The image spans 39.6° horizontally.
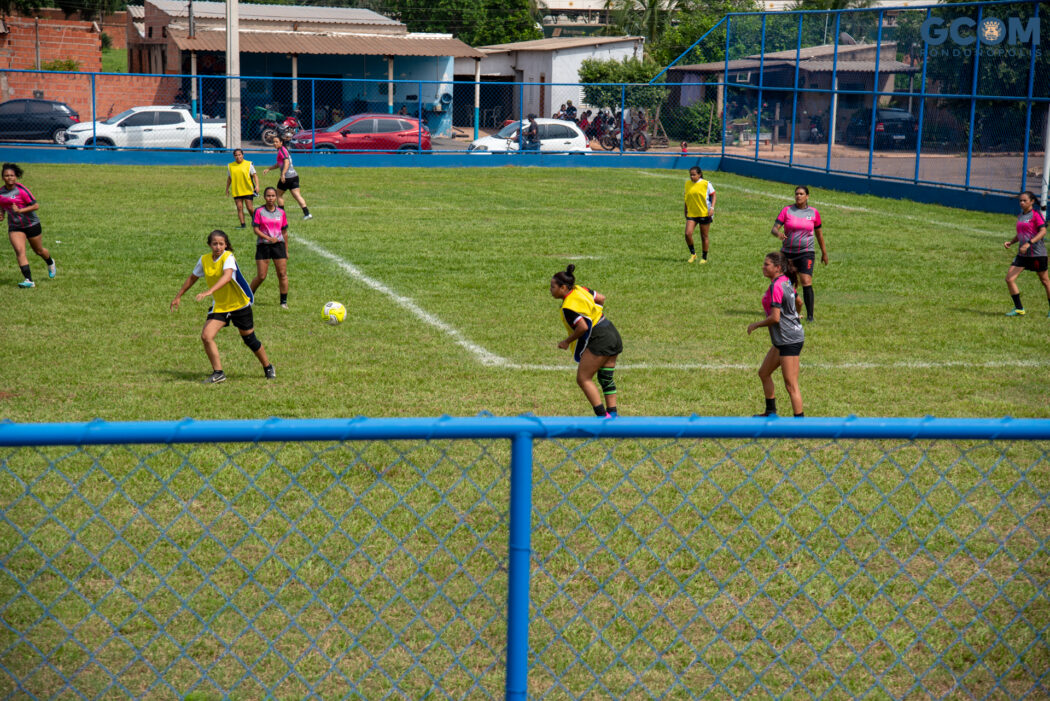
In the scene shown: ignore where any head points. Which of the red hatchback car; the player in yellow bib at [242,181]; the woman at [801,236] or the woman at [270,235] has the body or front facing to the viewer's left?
the red hatchback car

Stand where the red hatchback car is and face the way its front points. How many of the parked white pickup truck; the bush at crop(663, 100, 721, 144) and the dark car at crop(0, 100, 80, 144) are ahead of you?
2

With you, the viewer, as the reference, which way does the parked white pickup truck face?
facing to the left of the viewer

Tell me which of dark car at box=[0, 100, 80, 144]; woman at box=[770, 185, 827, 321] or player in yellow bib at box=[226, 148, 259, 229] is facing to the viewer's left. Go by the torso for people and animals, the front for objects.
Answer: the dark car

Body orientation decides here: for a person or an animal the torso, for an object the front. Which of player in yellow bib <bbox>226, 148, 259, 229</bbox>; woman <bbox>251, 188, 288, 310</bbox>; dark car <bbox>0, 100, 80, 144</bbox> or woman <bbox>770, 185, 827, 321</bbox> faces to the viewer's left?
the dark car

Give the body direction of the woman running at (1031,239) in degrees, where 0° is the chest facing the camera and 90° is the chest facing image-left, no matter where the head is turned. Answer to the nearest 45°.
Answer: approximately 45°

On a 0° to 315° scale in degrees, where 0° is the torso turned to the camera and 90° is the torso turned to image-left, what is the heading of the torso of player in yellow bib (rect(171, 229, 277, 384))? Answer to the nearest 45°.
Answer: approximately 45°

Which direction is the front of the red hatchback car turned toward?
to the viewer's left

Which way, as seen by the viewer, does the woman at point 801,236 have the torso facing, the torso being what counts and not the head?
toward the camera

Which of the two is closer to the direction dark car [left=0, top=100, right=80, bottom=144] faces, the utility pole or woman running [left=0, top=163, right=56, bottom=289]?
the woman running

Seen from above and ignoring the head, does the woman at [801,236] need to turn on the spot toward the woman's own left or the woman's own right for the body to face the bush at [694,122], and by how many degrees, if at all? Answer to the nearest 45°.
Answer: approximately 180°

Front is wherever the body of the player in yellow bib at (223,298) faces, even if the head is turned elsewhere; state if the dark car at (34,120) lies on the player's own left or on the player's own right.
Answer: on the player's own right
